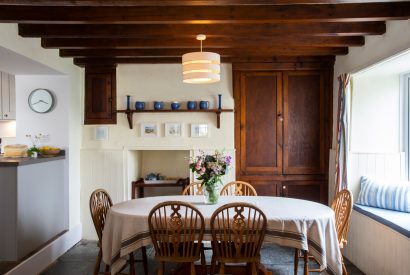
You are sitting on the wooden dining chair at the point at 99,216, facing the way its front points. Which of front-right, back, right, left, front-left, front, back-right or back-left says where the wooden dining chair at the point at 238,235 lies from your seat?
front-right

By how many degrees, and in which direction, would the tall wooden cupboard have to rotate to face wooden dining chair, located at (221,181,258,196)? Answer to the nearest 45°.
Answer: approximately 45° to its right

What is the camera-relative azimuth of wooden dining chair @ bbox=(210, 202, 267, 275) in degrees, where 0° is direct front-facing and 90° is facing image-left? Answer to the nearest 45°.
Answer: approximately 180°

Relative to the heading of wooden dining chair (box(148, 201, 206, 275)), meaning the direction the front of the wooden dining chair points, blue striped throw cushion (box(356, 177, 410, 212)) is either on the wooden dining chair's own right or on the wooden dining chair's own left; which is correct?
on the wooden dining chair's own right

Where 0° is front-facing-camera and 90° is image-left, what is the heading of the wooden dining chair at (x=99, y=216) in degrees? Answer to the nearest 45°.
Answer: approximately 270°

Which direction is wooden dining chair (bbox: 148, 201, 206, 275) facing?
away from the camera

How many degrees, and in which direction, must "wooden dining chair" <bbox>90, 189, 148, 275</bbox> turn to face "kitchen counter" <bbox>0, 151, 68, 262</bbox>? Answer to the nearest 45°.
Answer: approximately 135° to its left

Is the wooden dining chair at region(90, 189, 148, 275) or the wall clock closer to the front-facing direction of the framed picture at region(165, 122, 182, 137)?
the wooden dining chair

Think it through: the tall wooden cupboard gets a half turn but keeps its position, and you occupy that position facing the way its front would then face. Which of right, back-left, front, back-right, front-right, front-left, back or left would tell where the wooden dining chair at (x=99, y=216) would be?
back-left

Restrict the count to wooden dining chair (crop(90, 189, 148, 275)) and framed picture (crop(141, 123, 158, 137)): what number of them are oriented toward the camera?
1

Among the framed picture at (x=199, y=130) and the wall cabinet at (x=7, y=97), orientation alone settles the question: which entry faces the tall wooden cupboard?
the wall cabinet
